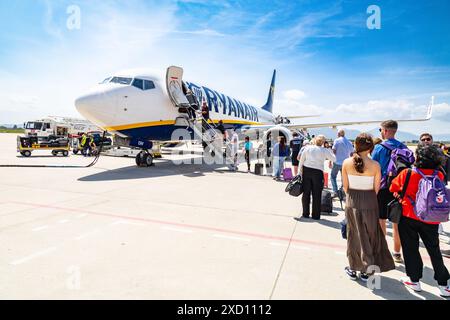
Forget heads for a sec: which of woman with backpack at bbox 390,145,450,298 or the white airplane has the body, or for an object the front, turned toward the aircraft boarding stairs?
the woman with backpack

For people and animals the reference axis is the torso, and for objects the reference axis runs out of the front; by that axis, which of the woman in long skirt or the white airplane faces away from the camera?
the woman in long skirt

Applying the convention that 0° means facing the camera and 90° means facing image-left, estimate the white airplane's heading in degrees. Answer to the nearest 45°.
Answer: approximately 45°

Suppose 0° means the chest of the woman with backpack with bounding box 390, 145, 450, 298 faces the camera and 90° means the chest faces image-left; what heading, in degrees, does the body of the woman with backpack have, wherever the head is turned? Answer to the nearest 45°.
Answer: approximately 135°

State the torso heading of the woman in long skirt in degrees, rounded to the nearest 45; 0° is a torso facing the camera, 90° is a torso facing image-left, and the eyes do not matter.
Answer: approximately 180°

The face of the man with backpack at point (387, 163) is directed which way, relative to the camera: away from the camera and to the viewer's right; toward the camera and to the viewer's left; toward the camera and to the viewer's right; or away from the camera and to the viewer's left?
away from the camera and to the viewer's left

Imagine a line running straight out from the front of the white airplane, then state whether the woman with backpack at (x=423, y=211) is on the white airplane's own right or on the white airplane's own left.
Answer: on the white airplane's own left

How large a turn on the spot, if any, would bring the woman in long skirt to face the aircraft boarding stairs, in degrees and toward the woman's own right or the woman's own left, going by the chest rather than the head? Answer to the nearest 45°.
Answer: approximately 45° to the woman's own left

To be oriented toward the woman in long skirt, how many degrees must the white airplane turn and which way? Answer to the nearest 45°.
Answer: approximately 90° to its left

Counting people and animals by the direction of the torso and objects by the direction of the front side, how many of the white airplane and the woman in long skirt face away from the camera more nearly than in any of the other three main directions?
1
